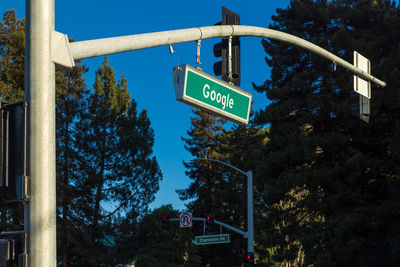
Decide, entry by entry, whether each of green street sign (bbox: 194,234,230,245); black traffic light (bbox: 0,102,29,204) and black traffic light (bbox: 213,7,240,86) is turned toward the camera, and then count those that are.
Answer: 1

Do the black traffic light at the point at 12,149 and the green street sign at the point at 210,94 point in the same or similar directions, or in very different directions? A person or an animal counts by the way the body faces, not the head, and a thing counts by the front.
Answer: very different directions

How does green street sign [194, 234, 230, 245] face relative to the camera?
toward the camera

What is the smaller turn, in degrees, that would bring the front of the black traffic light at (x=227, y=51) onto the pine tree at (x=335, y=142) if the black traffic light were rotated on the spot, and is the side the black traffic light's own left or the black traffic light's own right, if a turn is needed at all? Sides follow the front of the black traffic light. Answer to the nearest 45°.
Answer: approximately 45° to the black traffic light's own right

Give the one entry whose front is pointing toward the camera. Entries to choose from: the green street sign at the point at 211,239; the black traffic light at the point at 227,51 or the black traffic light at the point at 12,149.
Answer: the green street sign

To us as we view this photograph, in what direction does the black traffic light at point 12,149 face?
facing away from the viewer and to the left of the viewer

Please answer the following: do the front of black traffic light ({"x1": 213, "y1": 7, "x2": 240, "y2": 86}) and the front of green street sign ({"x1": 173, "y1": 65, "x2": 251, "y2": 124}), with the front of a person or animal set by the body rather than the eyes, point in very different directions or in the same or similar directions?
very different directions

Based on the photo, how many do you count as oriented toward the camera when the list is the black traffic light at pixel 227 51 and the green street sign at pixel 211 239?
1

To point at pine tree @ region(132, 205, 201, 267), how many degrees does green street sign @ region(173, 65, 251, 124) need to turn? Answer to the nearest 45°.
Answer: approximately 135° to its left

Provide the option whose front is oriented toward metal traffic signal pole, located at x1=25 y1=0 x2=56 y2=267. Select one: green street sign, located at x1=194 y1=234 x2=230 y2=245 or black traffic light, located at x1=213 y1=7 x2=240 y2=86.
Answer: the green street sign

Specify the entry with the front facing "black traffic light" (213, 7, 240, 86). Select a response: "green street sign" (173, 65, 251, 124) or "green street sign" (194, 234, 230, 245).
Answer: "green street sign" (194, 234, 230, 245)

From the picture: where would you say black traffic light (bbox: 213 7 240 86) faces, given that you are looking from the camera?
facing away from the viewer and to the left of the viewer

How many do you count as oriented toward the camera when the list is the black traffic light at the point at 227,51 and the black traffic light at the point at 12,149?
0
